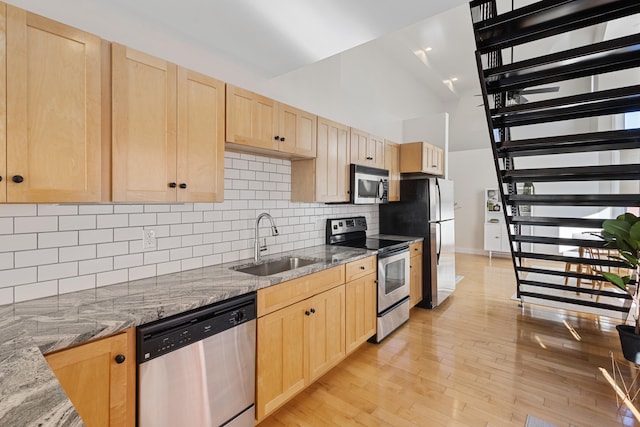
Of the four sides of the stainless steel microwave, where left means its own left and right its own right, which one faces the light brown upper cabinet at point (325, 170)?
right

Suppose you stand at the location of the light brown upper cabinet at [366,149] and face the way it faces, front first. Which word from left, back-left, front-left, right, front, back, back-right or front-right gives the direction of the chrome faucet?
right

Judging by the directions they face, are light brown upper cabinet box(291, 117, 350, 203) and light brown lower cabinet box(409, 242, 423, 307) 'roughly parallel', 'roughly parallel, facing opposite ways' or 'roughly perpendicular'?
roughly parallel

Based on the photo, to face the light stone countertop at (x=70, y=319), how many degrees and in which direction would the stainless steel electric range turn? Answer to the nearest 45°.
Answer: approximately 90° to its right

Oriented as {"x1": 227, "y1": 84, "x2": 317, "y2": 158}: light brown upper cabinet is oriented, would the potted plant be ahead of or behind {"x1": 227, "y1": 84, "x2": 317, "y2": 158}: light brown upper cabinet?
ahead

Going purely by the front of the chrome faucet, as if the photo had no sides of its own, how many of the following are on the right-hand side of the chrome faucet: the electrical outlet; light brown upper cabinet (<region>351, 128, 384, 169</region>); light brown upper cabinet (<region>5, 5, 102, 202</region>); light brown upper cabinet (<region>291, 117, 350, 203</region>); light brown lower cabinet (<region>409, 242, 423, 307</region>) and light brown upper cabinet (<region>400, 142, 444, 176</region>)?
2

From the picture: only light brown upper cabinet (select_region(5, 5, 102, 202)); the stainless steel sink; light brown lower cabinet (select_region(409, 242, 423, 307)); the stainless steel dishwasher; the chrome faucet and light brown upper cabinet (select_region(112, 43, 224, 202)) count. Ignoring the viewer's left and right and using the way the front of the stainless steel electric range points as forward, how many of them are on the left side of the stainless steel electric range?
1

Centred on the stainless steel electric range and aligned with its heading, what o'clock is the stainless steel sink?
The stainless steel sink is roughly at 3 o'clock from the stainless steel electric range.

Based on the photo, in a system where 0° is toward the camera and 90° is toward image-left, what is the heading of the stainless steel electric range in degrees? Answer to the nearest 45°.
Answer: approximately 315°

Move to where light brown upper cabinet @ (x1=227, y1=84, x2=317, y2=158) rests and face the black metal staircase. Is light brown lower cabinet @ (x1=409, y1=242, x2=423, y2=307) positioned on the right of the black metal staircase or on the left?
left

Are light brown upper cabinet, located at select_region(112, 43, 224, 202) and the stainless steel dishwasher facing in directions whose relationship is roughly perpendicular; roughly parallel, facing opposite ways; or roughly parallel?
roughly parallel

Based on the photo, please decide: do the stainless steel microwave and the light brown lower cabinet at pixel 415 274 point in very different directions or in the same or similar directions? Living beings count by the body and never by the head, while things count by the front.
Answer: same or similar directions

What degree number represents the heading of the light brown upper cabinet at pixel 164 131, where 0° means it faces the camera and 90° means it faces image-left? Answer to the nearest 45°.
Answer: approximately 315°

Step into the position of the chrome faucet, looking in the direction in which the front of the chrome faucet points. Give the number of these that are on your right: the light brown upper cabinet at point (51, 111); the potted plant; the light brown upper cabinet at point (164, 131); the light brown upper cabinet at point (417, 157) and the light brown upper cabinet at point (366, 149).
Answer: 2

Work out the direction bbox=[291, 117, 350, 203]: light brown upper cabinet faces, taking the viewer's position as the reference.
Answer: facing the viewer and to the right of the viewer

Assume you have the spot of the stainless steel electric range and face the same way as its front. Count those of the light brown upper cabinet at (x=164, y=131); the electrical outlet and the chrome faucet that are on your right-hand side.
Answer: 3

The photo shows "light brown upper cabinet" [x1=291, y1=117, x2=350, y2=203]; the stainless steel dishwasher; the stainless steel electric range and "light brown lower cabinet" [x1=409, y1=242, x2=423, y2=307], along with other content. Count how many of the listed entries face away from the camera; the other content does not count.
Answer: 0
